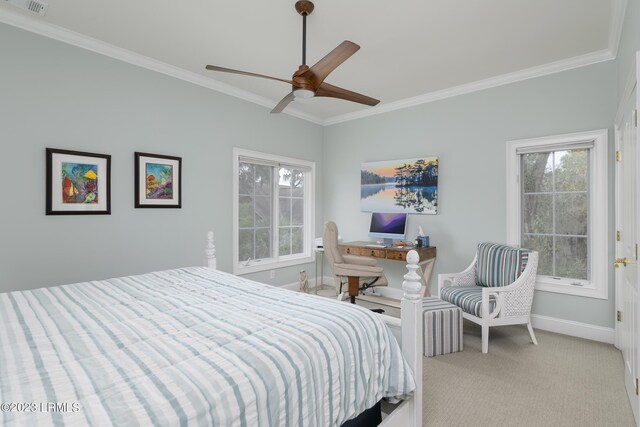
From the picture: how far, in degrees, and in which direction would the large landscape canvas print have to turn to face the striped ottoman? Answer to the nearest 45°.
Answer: approximately 45° to its left

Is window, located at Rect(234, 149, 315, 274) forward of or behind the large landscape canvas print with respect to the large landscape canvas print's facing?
forward

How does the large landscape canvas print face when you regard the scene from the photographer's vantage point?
facing the viewer and to the left of the viewer

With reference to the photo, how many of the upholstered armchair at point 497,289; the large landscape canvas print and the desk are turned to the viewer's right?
0

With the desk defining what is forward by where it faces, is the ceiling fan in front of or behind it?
in front

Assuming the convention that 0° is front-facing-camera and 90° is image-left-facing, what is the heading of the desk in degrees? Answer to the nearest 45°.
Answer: approximately 45°

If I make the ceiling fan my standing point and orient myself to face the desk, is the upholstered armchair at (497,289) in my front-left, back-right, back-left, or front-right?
front-right

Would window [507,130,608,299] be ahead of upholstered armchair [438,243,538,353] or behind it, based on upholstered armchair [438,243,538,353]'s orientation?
behind

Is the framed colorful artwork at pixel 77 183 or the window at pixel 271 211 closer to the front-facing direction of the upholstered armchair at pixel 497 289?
the framed colorful artwork

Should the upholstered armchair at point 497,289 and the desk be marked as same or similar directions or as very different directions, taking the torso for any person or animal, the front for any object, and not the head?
same or similar directions

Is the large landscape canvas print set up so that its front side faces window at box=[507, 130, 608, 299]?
no

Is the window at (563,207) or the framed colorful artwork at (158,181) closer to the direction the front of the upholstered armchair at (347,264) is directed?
the window
